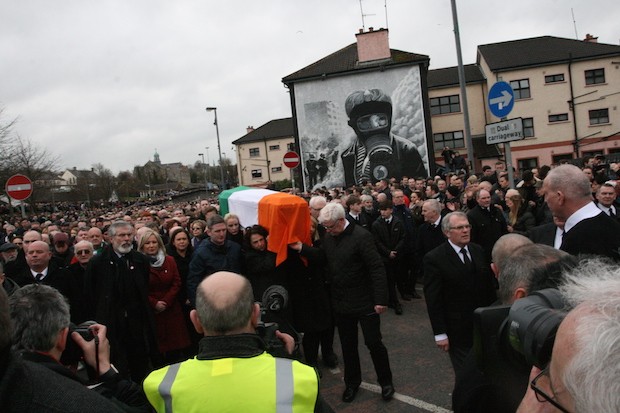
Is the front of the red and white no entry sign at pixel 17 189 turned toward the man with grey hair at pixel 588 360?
yes

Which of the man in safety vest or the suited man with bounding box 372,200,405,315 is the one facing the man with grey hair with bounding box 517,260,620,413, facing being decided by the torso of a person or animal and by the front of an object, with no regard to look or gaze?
the suited man

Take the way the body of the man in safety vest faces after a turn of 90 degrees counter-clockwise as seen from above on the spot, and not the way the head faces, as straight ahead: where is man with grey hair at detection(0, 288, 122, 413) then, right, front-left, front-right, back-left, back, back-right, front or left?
front-left

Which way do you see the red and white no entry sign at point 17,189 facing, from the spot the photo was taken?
facing the viewer

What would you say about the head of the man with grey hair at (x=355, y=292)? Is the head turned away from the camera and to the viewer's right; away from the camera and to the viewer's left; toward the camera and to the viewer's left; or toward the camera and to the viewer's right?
toward the camera and to the viewer's left

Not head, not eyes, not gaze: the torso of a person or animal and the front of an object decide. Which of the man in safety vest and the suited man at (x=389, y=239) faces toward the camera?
the suited man

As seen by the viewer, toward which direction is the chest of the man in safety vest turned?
away from the camera

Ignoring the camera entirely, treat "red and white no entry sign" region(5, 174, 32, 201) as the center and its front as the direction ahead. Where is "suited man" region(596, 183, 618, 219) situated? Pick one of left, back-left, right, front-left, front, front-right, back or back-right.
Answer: front-left

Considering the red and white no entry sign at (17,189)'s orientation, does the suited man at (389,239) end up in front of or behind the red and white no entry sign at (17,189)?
in front

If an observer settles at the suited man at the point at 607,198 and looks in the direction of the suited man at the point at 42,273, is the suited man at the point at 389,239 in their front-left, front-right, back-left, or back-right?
front-right

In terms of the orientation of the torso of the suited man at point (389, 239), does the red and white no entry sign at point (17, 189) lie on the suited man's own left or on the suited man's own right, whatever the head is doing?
on the suited man's own right

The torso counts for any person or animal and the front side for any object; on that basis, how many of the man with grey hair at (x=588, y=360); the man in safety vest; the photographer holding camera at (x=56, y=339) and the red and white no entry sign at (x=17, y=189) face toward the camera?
1

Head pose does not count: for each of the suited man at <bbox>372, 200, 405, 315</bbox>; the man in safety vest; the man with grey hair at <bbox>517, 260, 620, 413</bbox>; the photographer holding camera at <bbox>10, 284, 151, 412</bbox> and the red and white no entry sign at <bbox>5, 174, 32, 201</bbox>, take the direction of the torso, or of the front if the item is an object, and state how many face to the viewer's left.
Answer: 1

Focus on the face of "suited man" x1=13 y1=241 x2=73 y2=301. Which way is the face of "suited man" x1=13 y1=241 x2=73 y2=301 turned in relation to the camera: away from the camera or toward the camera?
toward the camera

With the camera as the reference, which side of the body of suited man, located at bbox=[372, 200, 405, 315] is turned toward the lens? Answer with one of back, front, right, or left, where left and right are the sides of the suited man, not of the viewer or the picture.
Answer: front

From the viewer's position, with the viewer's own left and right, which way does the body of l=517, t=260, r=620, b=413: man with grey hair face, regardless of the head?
facing to the left of the viewer
